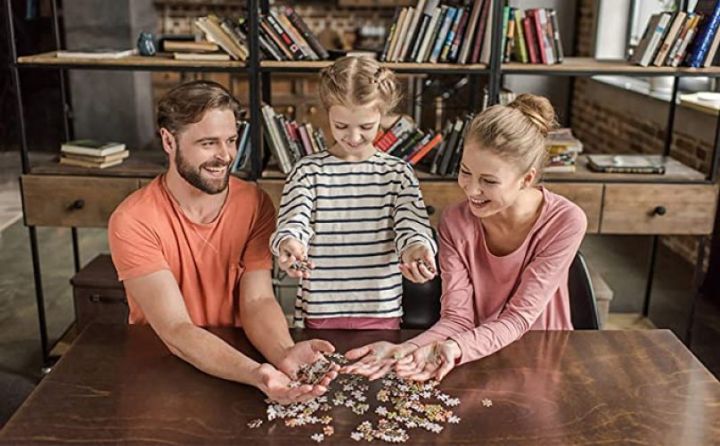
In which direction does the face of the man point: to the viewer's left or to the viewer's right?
to the viewer's right

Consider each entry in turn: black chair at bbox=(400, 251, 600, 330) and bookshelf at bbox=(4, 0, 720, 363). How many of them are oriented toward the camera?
2

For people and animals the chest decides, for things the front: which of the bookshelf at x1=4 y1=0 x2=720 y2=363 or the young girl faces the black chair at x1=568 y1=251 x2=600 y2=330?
the bookshelf

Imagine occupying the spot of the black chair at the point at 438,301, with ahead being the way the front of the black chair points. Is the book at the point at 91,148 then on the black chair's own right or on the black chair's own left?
on the black chair's own right

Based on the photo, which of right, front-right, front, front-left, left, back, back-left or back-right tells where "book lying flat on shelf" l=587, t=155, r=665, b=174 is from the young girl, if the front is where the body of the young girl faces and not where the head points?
back-left

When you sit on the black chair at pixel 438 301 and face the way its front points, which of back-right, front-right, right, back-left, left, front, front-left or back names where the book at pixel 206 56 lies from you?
back-right

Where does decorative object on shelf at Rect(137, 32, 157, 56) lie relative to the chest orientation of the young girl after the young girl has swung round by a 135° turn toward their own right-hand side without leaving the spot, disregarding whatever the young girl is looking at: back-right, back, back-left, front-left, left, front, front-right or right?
front

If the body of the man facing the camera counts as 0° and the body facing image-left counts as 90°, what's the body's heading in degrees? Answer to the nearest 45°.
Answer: approximately 315°

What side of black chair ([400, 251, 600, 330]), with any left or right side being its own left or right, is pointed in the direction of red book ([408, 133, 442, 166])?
back

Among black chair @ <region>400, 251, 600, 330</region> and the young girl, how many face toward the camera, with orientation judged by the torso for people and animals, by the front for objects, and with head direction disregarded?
2
